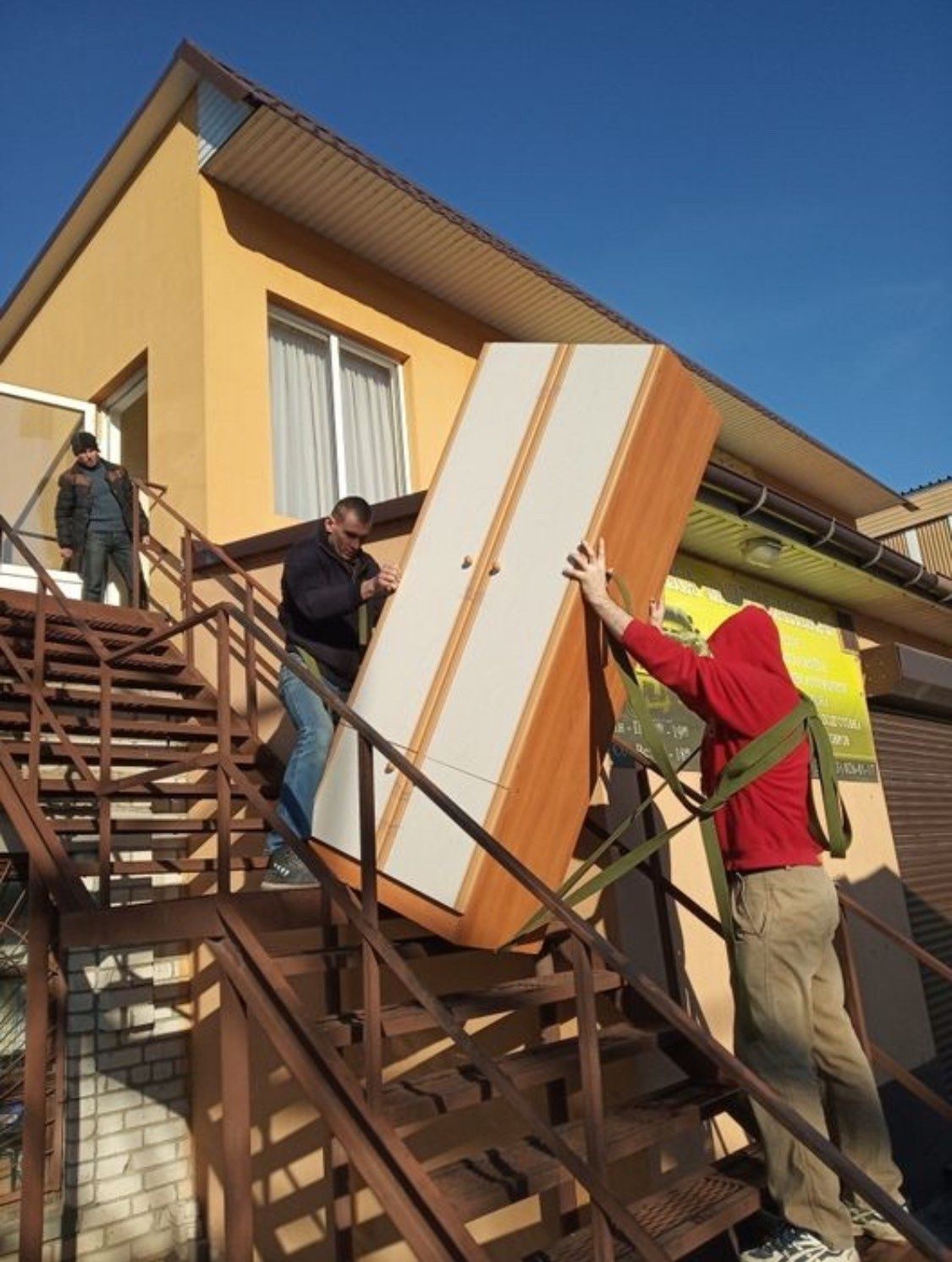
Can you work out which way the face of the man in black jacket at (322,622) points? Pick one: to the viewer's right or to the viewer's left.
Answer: to the viewer's right

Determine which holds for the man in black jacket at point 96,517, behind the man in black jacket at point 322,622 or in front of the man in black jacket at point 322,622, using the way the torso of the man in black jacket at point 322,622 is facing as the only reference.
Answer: behind

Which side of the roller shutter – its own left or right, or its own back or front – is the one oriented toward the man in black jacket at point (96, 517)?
right

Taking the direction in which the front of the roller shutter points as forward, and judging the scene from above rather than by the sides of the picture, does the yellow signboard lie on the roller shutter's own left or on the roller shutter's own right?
on the roller shutter's own right

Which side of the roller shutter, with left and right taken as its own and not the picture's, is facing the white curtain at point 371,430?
right

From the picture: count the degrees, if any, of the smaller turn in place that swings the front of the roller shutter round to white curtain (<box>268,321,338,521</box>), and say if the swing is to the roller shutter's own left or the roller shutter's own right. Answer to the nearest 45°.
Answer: approximately 90° to the roller shutter's own right

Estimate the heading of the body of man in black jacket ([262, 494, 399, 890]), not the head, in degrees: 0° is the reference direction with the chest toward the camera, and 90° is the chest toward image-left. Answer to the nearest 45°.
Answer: approximately 315°
